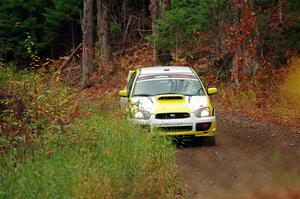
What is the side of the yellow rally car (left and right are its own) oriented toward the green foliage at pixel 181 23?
back

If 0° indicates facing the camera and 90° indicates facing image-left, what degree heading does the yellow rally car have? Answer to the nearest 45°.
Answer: approximately 0°
